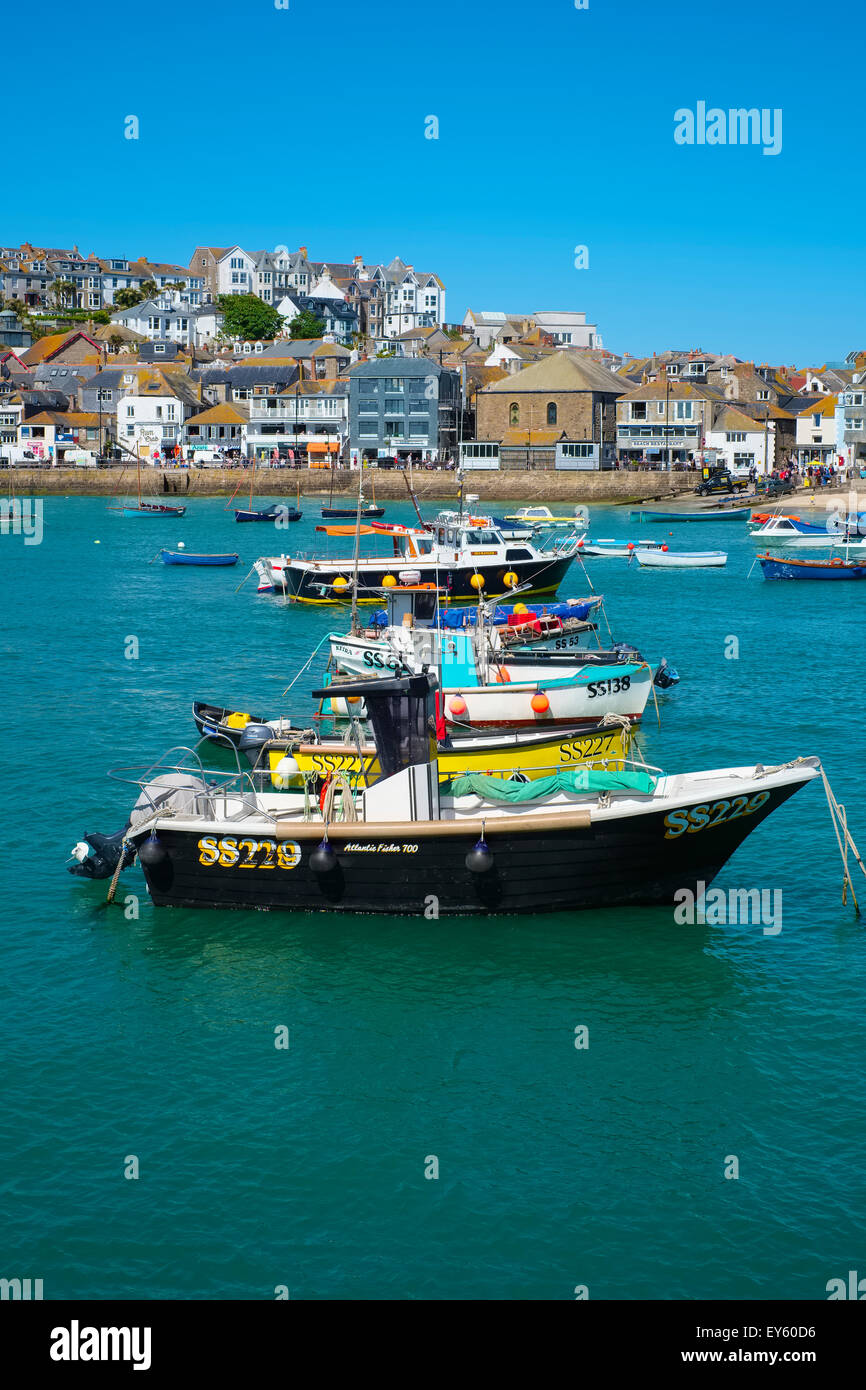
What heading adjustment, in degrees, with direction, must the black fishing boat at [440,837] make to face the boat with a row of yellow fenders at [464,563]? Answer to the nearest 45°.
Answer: approximately 90° to its left

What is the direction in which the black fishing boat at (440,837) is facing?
to the viewer's right

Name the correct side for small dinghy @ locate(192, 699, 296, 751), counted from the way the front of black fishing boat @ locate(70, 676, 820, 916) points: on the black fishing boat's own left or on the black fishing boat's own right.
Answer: on the black fishing boat's own left

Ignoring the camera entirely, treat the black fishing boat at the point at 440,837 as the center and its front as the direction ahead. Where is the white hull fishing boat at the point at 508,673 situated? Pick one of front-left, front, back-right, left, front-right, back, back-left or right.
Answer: left
